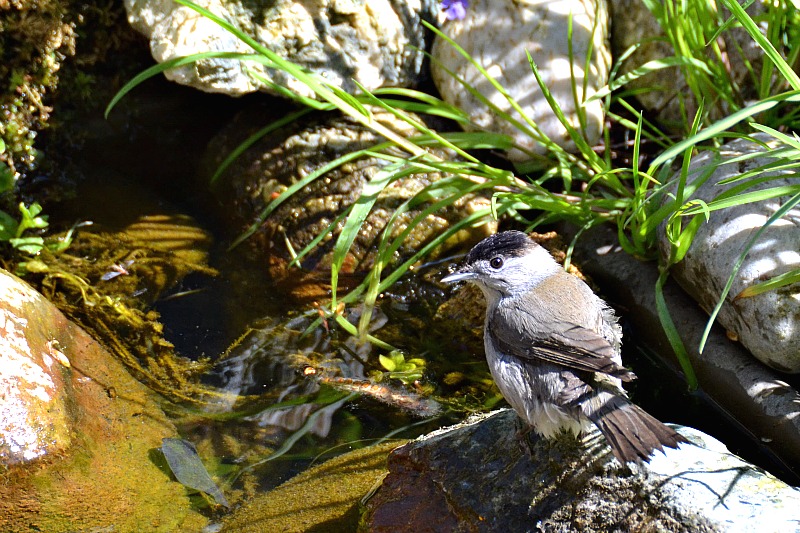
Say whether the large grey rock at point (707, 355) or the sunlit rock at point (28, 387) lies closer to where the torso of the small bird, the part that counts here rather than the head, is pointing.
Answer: the sunlit rock

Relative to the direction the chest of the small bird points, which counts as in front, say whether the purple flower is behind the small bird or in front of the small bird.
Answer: in front

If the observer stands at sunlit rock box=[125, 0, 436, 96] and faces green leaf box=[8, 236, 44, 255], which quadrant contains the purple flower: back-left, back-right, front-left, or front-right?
back-left

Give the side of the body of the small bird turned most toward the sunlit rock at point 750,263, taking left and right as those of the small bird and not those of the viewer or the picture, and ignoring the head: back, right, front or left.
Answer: right

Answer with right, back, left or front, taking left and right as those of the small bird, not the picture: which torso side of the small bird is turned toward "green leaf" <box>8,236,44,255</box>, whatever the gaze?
front

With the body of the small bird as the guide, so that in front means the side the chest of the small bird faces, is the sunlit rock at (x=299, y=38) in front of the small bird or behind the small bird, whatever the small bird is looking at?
in front

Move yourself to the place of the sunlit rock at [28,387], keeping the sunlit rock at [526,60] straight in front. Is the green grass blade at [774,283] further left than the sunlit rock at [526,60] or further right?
right

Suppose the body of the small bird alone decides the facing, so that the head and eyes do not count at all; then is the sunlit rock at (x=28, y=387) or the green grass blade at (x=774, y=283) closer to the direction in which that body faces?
the sunlit rock

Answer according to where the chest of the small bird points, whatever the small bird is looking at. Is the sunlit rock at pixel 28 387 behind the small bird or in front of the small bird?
in front

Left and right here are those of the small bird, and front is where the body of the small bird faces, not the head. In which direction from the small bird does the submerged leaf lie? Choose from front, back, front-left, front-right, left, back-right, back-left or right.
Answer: front-left

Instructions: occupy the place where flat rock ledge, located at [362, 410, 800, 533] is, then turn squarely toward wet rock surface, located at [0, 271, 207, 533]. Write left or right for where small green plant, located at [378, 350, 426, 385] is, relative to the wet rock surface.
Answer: right

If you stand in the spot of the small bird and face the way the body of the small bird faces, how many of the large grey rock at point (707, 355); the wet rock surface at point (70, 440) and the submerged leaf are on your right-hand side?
1

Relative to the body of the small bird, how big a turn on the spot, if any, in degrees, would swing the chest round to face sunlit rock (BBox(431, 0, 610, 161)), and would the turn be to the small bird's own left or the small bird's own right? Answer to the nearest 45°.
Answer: approximately 45° to the small bird's own right

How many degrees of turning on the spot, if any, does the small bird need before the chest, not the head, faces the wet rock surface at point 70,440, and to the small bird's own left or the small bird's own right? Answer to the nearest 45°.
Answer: approximately 45° to the small bird's own left

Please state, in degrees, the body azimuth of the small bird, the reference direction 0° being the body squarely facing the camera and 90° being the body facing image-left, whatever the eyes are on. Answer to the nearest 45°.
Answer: approximately 135°

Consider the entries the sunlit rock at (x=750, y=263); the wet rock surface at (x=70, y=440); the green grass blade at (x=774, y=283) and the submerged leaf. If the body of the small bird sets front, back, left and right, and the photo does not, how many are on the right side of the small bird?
2
